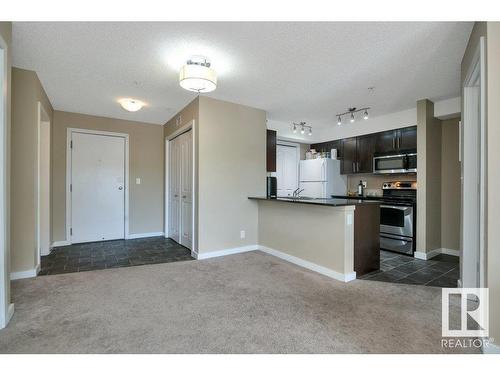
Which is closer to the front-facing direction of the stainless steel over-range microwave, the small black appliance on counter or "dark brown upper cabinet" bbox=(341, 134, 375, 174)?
the small black appliance on counter

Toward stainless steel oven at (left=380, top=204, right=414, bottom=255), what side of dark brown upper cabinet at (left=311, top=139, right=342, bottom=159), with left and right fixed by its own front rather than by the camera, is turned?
left

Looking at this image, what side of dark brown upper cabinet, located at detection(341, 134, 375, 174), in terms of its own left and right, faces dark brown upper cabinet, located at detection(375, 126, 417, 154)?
left

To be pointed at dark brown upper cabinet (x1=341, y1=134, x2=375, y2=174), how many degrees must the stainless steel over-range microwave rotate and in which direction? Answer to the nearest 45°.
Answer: approximately 90° to its right

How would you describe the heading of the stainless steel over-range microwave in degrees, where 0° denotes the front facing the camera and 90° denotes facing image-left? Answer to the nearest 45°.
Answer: approximately 45°
